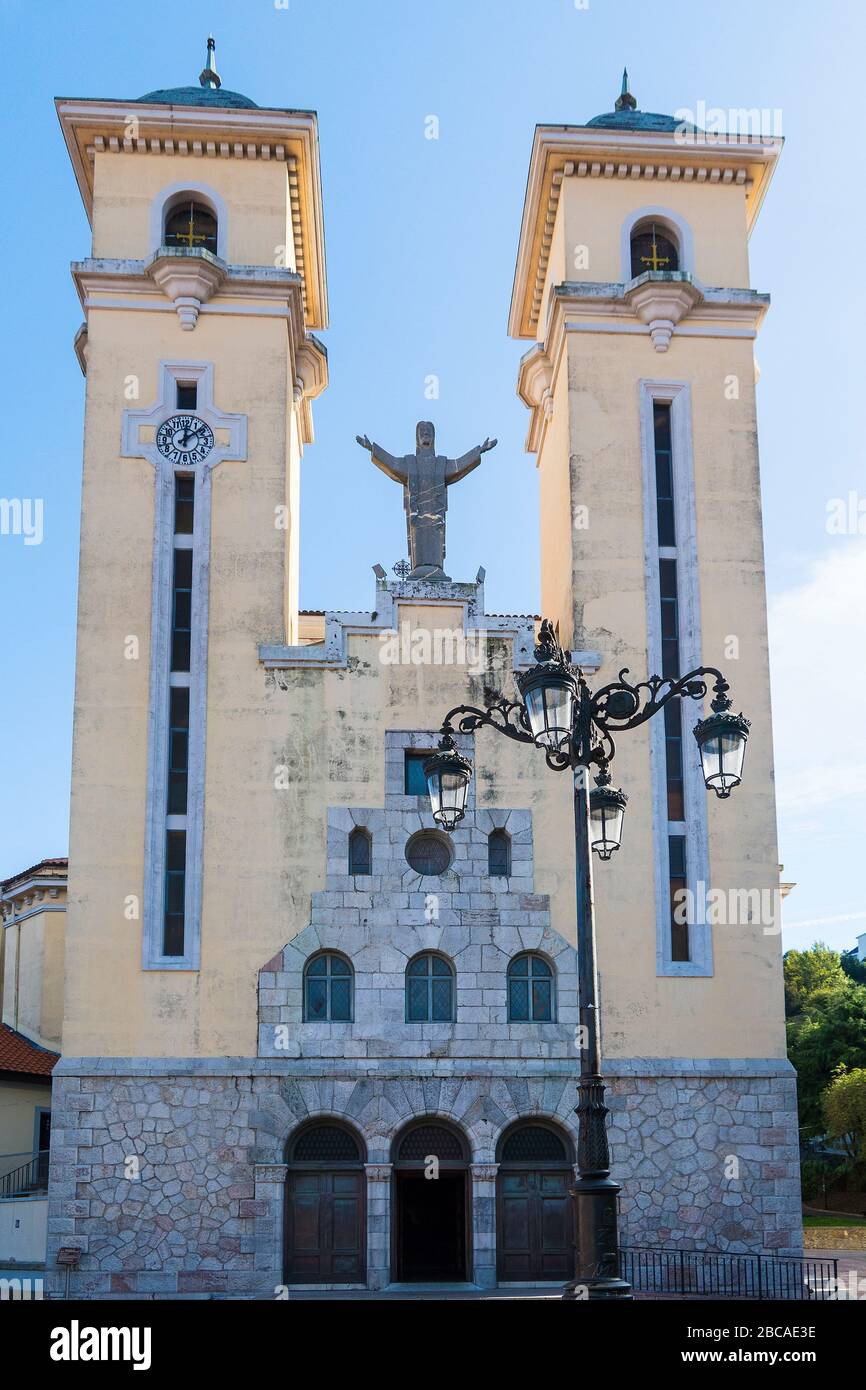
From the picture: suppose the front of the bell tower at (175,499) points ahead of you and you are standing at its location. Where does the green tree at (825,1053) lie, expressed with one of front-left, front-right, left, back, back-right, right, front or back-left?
back-left

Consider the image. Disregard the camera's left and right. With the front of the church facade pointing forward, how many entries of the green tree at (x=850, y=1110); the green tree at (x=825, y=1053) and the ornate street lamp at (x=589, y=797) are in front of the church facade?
1

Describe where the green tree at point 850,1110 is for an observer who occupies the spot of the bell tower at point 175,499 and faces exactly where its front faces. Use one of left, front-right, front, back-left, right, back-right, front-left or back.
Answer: back-left

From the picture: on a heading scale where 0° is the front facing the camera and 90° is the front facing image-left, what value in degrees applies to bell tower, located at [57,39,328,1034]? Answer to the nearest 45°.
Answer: approximately 0°

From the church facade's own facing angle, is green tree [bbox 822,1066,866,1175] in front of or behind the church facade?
behind
